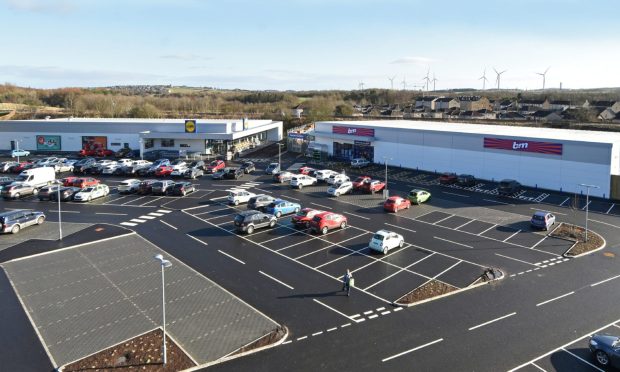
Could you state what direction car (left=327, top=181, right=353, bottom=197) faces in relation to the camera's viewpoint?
facing the viewer and to the left of the viewer

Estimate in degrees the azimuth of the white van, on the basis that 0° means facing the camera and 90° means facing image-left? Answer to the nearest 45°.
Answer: approximately 45°

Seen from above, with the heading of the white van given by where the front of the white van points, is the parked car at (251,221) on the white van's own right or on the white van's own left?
on the white van's own left

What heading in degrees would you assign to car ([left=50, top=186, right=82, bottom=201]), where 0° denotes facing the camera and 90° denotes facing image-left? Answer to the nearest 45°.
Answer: approximately 45°

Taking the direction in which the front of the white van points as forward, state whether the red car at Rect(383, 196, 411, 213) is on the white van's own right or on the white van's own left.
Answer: on the white van's own left

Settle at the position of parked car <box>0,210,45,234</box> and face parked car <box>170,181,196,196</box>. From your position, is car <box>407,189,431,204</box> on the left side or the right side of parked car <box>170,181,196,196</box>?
right

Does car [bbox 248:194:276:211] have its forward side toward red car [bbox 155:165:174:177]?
no

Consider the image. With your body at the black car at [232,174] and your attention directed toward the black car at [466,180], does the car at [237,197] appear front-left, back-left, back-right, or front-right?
front-right

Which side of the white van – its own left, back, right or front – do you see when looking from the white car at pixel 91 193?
left
